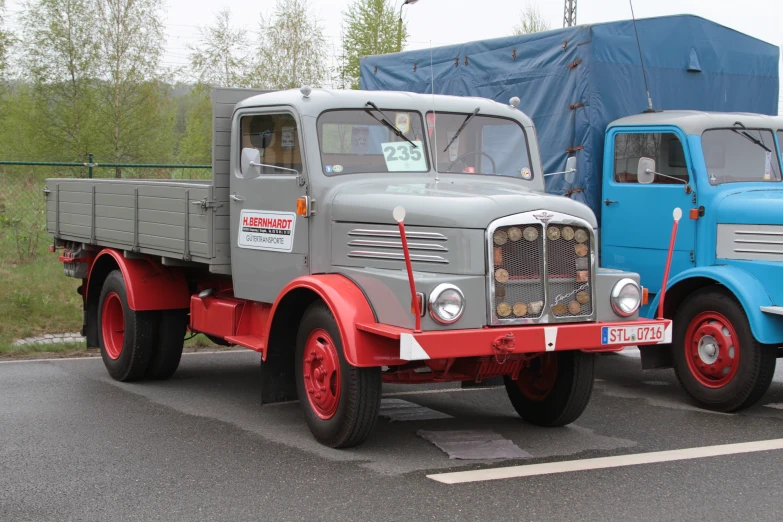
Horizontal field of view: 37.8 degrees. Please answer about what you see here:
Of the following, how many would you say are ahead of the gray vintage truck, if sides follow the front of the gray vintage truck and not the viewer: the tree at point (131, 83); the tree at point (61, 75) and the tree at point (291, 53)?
0

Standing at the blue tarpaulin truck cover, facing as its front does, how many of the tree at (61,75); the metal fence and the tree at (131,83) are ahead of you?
0

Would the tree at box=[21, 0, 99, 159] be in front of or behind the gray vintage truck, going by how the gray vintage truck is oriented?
behind

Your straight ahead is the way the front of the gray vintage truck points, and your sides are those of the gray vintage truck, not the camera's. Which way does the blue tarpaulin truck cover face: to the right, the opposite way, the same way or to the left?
the same way

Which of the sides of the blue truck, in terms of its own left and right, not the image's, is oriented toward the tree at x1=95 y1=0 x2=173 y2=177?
back

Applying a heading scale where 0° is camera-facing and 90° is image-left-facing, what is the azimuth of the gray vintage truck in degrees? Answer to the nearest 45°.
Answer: approximately 315°

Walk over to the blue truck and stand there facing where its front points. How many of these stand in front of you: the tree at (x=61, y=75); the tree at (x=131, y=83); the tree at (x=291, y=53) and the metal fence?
0

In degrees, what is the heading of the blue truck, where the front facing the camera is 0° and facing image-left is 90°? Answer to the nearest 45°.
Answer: approximately 315°

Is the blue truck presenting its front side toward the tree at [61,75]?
no

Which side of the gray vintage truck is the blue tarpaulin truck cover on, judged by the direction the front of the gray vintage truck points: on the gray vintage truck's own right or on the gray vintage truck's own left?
on the gray vintage truck's own left

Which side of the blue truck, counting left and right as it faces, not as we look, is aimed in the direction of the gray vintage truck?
right

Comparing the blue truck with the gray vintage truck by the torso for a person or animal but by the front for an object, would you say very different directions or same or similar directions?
same or similar directions

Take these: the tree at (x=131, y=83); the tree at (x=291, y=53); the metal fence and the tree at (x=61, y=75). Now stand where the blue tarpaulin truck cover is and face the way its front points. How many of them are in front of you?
0

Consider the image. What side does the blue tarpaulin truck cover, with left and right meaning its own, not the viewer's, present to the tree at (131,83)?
back

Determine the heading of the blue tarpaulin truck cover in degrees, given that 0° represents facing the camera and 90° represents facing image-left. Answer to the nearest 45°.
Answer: approximately 315°

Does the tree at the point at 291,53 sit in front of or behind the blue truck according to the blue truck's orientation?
behind

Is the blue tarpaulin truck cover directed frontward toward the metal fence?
no

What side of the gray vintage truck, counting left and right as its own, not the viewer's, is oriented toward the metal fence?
back

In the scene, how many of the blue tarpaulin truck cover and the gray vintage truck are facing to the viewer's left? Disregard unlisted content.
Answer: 0
